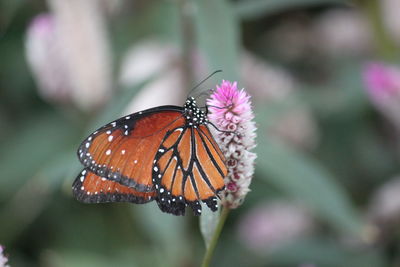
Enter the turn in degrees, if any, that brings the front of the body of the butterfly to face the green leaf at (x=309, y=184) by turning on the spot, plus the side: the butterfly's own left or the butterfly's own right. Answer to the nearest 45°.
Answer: approximately 45° to the butterfly's own left

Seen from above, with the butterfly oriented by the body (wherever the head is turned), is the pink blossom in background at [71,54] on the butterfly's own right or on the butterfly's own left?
on the butterfly's own left

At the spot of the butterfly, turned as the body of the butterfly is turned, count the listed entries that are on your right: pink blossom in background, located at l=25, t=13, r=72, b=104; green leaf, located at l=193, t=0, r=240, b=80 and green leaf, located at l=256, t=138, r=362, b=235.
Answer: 0

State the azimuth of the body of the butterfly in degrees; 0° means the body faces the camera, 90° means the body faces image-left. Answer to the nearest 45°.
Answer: approximately 270°

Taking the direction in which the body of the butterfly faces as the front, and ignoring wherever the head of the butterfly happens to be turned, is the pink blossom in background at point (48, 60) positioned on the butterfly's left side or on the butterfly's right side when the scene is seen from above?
on the butterfly's left side

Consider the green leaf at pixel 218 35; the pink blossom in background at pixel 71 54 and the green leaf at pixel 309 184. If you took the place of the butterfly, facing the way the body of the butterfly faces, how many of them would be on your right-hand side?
0
